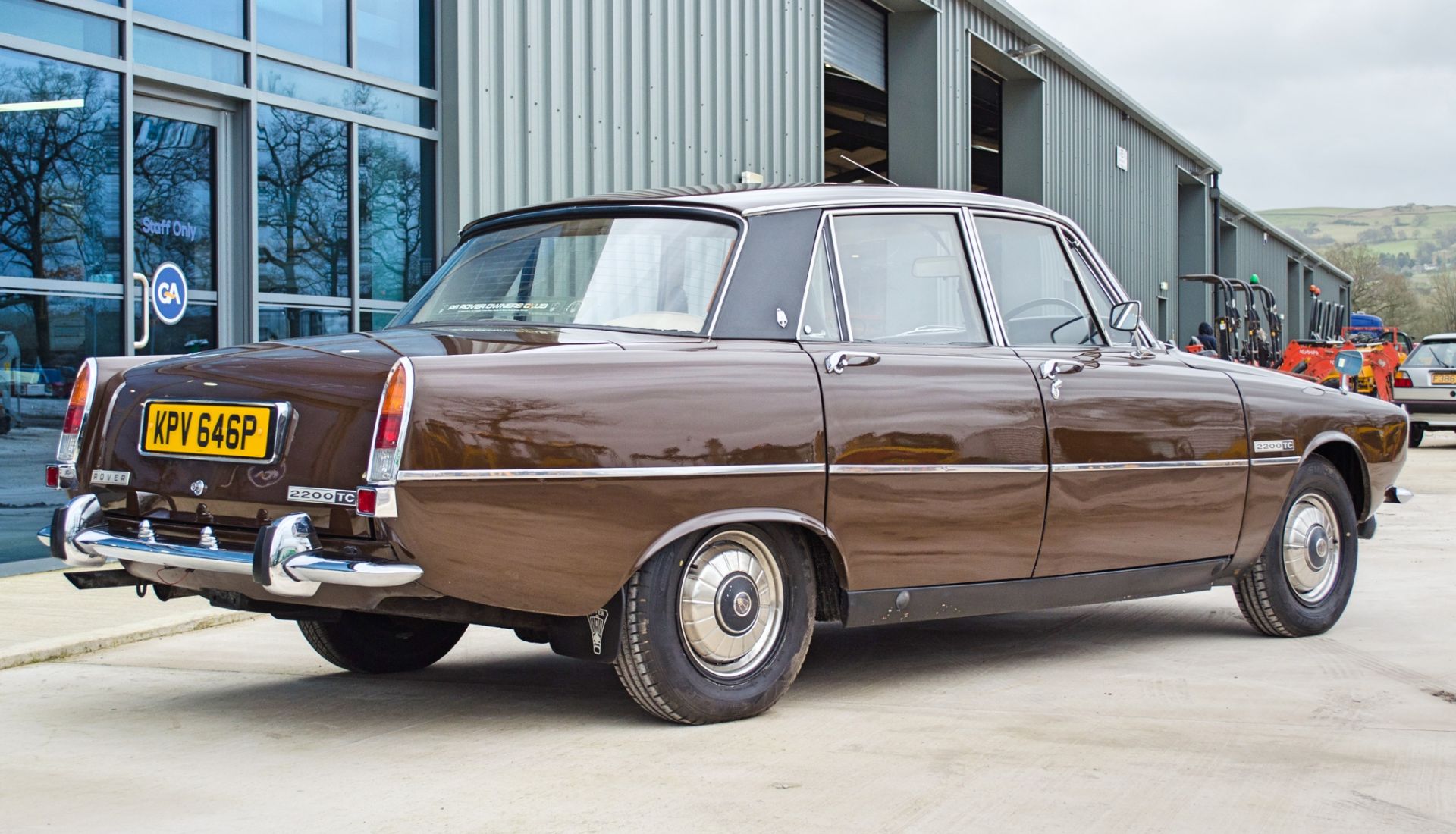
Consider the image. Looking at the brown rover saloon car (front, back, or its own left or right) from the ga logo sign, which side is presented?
left

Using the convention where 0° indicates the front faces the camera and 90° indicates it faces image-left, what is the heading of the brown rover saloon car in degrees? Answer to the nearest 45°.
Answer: approximately 225°
